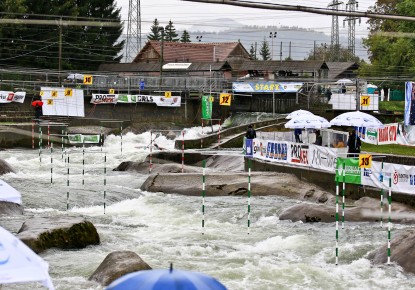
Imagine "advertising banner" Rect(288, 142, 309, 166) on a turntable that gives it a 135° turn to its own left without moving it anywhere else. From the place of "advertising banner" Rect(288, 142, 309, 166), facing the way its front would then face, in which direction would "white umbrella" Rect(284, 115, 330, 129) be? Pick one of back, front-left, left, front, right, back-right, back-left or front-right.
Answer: left

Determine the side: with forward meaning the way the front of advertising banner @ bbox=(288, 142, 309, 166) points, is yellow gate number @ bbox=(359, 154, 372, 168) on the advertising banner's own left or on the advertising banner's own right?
on the advertising banner's own left

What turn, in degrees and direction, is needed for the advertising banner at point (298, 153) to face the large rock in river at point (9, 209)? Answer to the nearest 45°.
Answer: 0° — it already faces it

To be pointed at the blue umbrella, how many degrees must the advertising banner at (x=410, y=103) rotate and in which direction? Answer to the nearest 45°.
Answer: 0° — it already faces it

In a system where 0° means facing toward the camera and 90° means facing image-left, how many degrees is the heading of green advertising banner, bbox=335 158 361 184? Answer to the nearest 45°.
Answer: approximately 0°
